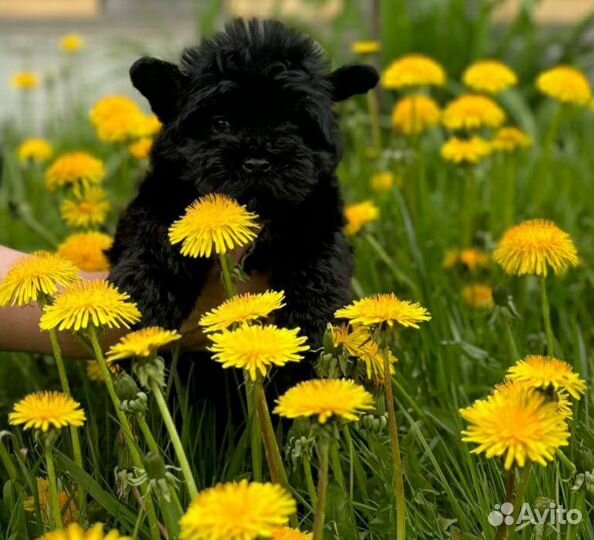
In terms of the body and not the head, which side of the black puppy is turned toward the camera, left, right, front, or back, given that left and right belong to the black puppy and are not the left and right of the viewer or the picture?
front

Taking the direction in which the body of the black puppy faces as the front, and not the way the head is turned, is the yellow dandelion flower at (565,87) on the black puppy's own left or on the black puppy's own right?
on the black puppy's own left

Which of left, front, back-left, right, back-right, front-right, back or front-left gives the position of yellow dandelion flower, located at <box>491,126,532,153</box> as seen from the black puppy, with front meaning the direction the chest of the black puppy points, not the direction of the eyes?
back-left

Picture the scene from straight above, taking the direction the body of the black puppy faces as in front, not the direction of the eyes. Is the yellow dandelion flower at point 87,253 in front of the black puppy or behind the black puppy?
behind

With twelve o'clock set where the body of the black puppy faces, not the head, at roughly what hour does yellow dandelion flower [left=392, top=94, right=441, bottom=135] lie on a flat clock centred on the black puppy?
The yellow dandelion flower is roughly at 7 o'clock from the black puppy.

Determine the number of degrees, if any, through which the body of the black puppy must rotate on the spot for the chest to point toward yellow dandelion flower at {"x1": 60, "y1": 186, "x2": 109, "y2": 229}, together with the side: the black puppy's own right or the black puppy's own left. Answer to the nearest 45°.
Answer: approximately 135° to the black puppy's own right
